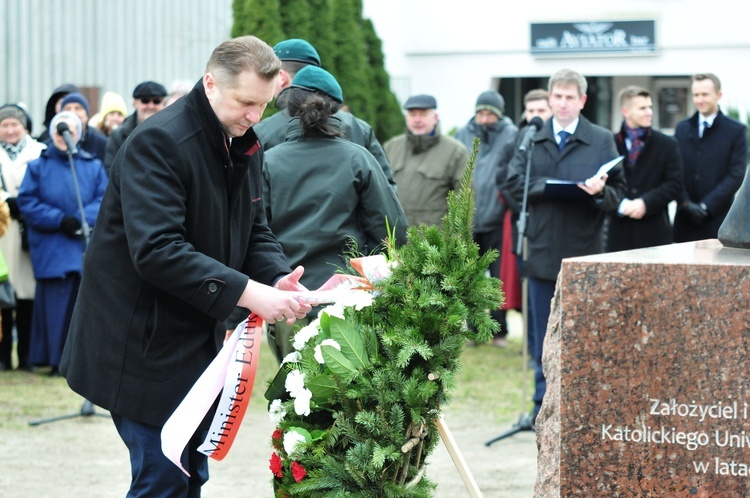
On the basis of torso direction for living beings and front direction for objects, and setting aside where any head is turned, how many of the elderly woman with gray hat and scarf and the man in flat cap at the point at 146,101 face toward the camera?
2

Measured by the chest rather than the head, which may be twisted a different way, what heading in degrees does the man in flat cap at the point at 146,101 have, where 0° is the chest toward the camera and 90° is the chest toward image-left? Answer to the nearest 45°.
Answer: approximately 0°

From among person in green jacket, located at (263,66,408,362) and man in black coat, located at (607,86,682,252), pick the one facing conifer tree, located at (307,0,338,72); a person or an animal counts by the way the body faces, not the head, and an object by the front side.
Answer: the person in green jacket

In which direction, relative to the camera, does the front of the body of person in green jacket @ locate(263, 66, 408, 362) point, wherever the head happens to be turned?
away from the camera

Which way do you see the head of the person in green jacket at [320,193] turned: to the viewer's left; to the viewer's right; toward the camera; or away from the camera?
away from the camera

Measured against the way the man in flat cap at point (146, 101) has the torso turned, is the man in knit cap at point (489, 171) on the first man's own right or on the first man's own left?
on the first man's own left
